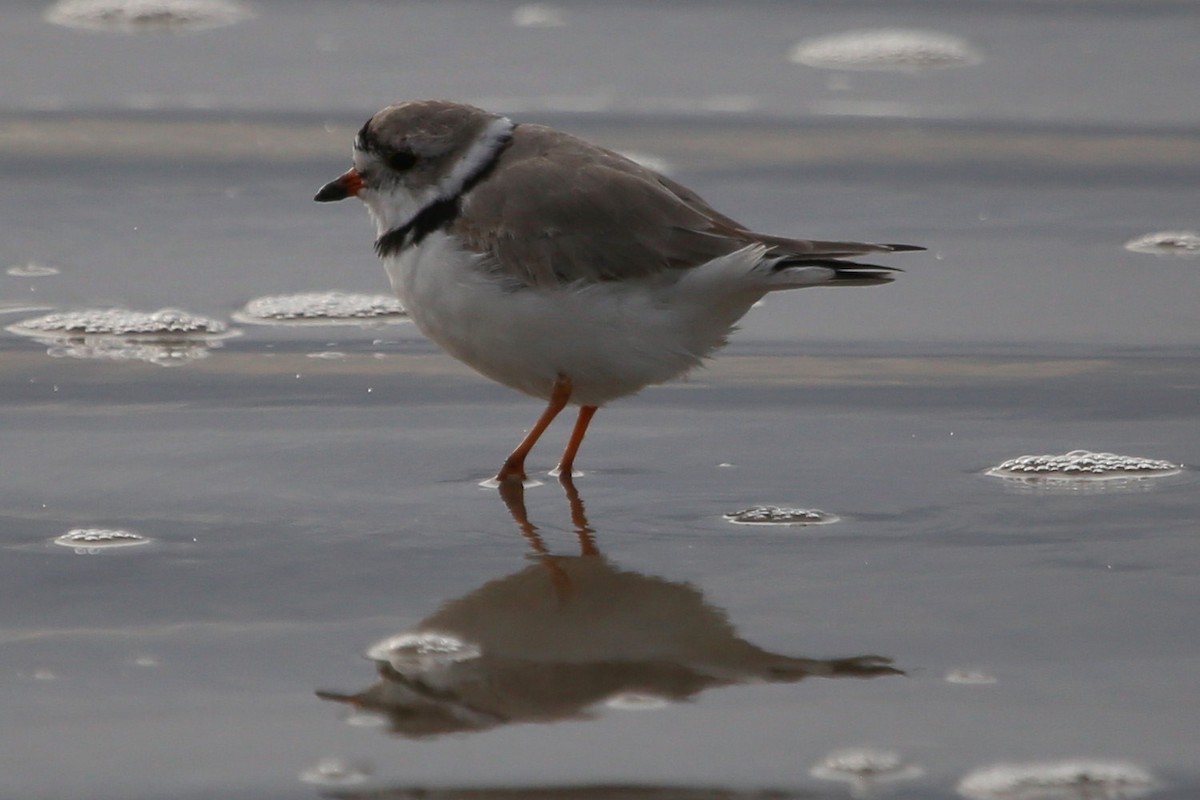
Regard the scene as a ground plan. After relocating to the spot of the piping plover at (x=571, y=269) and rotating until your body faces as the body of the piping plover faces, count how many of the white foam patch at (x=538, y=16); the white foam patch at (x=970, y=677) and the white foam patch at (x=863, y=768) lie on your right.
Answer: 1

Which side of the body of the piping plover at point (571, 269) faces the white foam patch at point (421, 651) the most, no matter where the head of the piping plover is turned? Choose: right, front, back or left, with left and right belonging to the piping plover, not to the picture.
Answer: left

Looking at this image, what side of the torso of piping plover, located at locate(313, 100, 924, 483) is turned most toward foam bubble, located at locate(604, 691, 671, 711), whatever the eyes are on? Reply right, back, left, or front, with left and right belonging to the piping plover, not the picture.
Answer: left

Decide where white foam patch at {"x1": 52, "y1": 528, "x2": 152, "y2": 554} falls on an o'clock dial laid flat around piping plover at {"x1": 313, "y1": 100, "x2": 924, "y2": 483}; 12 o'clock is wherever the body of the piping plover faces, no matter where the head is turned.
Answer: The white foam patch is roughly at 11 o'clock from the piping plover.

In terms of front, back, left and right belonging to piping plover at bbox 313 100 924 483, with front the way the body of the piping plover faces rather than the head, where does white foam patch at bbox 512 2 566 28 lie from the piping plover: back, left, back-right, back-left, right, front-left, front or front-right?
right

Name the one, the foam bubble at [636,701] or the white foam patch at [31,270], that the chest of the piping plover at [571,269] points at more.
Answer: the white foam patch

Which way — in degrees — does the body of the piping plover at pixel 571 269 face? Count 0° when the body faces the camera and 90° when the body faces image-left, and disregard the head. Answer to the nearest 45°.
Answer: approximately 90°

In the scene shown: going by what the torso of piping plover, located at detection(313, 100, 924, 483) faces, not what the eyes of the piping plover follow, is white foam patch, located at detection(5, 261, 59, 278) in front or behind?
in front

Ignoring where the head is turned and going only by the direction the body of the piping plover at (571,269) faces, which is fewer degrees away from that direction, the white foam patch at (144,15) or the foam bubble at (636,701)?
the white foam patch

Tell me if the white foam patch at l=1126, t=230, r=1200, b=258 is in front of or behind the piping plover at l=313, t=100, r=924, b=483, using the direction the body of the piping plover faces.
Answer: behind

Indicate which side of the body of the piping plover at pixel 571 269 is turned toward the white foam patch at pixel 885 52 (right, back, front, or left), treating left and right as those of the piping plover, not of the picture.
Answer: right

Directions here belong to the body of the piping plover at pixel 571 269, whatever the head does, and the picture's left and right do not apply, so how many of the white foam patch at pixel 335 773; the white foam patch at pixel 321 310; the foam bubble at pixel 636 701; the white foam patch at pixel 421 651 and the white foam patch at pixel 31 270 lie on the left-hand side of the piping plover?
3
